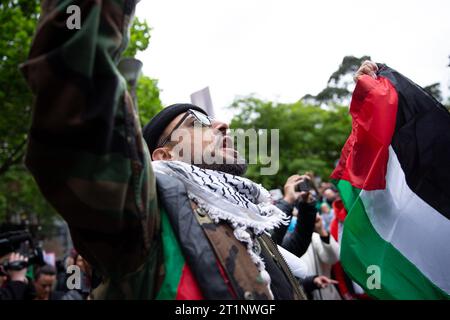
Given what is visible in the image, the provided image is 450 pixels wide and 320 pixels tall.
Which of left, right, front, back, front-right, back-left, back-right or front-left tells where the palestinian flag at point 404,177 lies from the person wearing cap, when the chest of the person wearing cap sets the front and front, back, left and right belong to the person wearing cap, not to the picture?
front-left
